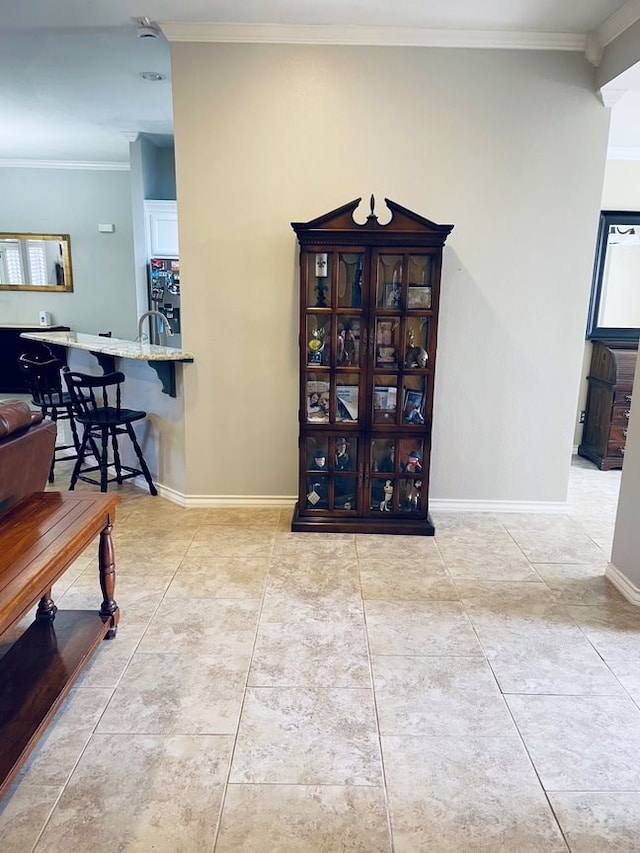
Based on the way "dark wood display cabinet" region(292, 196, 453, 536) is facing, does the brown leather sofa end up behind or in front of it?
in front

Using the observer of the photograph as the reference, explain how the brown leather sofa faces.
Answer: facing away from the viewer and to the left of the viewer

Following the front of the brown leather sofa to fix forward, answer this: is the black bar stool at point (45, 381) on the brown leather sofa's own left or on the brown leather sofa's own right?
on the brown leather sofa's own right

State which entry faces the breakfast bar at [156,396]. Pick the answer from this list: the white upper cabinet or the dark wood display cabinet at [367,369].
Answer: the white upper cabinet

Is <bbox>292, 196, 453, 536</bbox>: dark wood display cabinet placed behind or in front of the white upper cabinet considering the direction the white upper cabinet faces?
in front

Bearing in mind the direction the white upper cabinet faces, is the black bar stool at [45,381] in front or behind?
in front

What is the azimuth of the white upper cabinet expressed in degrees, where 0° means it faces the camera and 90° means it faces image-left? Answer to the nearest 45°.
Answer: approximately 0°

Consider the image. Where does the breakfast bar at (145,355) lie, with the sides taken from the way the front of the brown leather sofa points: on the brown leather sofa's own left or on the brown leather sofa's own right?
on the brown leather sofa's own right

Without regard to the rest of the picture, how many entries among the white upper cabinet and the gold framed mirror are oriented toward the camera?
2
